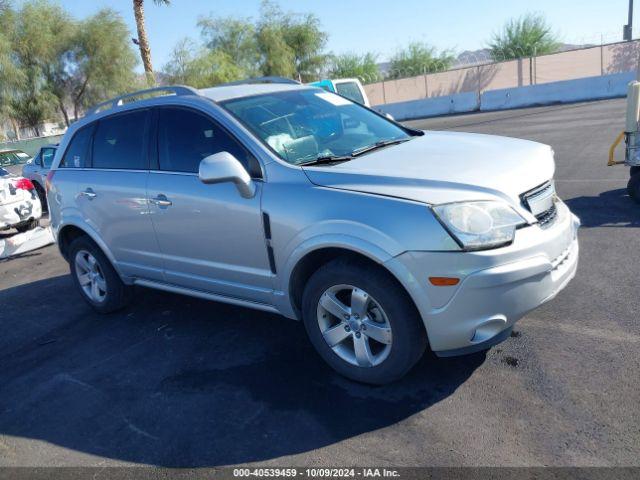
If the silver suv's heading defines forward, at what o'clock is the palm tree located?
The palm tree is roughly at 7 o'clock from the silver suv.

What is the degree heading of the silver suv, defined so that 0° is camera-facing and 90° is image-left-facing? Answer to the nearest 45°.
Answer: approximately 315°

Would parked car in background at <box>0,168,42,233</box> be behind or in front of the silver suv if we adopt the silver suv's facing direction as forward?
behind

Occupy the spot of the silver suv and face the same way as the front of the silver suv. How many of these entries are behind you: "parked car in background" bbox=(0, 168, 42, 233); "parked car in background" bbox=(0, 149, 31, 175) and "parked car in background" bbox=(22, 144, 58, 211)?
3

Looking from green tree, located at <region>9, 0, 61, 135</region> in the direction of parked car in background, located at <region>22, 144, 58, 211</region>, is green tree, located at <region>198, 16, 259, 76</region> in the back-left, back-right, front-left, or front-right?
back-left

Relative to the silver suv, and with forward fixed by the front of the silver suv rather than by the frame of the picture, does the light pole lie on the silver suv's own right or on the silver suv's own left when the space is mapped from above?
on the silver suv's own left

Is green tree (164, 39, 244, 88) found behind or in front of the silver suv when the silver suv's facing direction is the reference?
behind

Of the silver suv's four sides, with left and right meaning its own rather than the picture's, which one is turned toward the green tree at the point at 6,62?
back

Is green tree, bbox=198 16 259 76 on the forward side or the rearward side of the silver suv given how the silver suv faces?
on the rearward side

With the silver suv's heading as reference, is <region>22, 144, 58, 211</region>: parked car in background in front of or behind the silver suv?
behind

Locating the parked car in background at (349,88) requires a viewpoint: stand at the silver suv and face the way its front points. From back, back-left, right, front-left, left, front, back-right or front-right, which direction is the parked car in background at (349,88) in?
back-left

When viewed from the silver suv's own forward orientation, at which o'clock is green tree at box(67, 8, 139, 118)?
The green tree is roughly at 7 o'clock from the silver suv.

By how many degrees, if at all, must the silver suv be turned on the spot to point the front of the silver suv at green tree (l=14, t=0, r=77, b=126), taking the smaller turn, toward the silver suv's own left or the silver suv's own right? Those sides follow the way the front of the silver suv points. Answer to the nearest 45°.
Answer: approximately 180°

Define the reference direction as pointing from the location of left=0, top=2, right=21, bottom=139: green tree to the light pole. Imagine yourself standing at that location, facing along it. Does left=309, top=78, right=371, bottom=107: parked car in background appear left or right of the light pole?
right
